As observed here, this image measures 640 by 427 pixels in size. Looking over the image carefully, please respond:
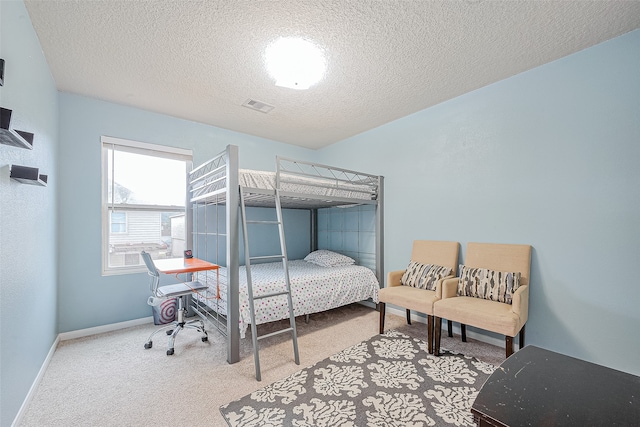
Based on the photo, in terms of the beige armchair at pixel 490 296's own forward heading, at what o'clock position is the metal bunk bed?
The metal bunk bed is roughly at 1 o'clock from the beige armchair.

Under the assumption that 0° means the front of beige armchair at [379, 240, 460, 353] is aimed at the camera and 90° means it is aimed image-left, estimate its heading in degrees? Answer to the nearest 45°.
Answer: approximately 45°

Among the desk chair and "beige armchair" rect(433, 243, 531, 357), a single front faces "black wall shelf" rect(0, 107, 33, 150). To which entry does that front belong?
the beige armchair

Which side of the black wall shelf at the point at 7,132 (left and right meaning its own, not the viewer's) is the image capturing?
right

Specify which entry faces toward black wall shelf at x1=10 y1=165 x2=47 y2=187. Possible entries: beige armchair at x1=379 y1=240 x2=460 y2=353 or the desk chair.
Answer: the beige armchair

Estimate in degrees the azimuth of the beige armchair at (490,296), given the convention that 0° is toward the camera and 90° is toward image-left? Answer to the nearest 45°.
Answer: approximately 45°
